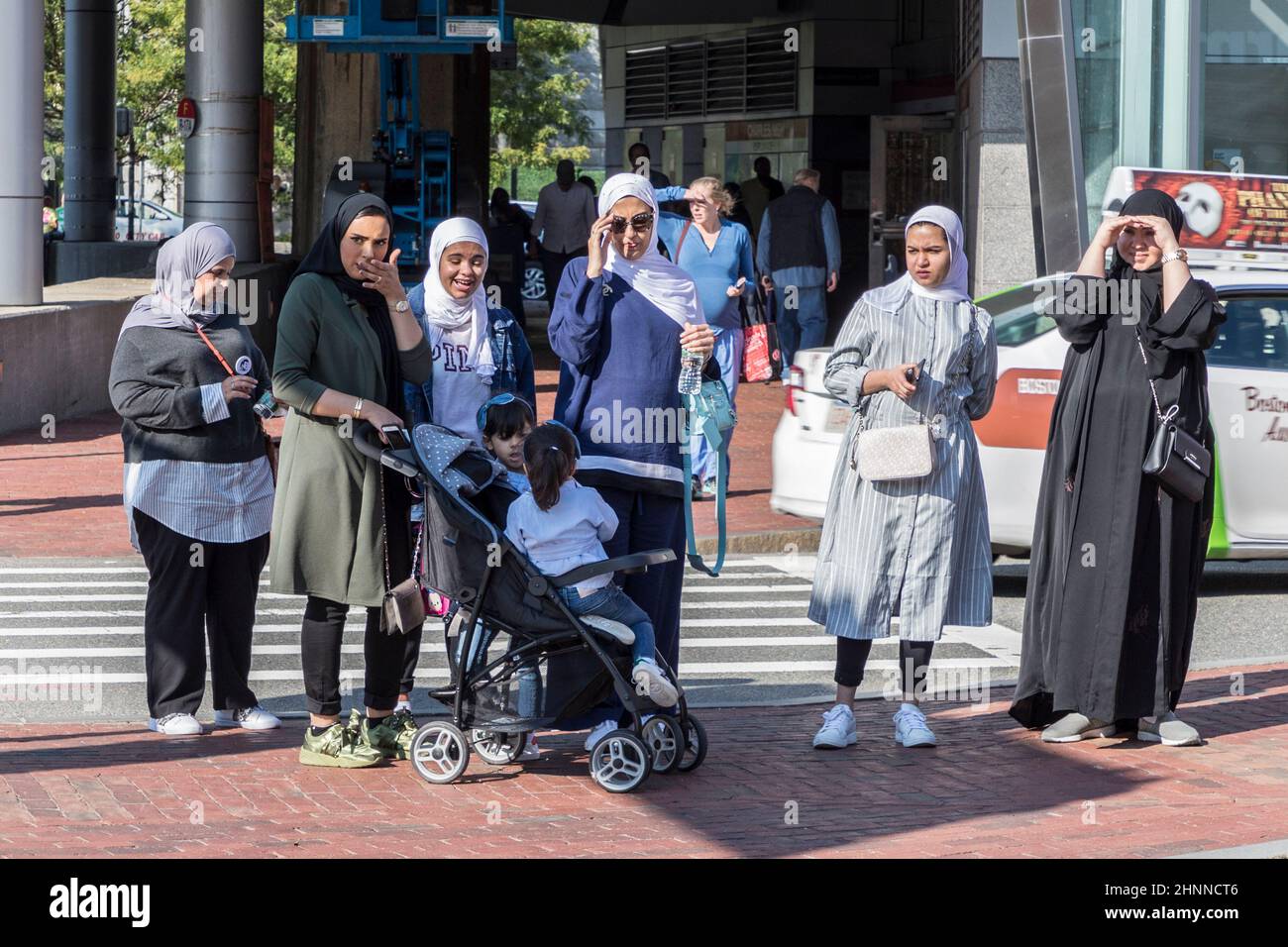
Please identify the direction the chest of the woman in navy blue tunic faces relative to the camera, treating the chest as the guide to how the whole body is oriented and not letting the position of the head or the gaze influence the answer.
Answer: toward the camera

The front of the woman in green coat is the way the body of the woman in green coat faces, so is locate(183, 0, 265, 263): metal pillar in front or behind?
behind

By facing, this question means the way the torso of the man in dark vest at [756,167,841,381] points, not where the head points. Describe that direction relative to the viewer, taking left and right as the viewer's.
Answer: facing away from the viewer

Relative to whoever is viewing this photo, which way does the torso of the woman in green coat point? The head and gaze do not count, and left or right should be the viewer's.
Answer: facing the viewer and to the right of the viewer

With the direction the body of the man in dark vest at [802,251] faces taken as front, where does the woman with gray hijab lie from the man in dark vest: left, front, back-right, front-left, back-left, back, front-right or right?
back

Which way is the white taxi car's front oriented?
to the viewer's right

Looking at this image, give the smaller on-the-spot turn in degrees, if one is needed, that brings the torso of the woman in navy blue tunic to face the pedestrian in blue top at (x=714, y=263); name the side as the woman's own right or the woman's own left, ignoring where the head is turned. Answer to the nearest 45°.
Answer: approximately 180°

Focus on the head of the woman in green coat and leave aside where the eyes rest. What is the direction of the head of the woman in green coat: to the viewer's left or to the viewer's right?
to the viewer's right

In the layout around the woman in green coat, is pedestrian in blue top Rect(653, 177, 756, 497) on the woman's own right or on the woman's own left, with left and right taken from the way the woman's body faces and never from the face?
on the woman's own left

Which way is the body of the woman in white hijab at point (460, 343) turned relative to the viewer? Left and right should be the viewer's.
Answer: facing the viewer

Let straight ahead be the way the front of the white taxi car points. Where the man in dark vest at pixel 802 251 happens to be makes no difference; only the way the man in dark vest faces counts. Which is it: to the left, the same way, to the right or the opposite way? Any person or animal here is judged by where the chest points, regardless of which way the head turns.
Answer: to the left

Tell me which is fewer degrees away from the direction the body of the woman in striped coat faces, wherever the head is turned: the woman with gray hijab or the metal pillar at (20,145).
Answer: the woman with gray hijab
